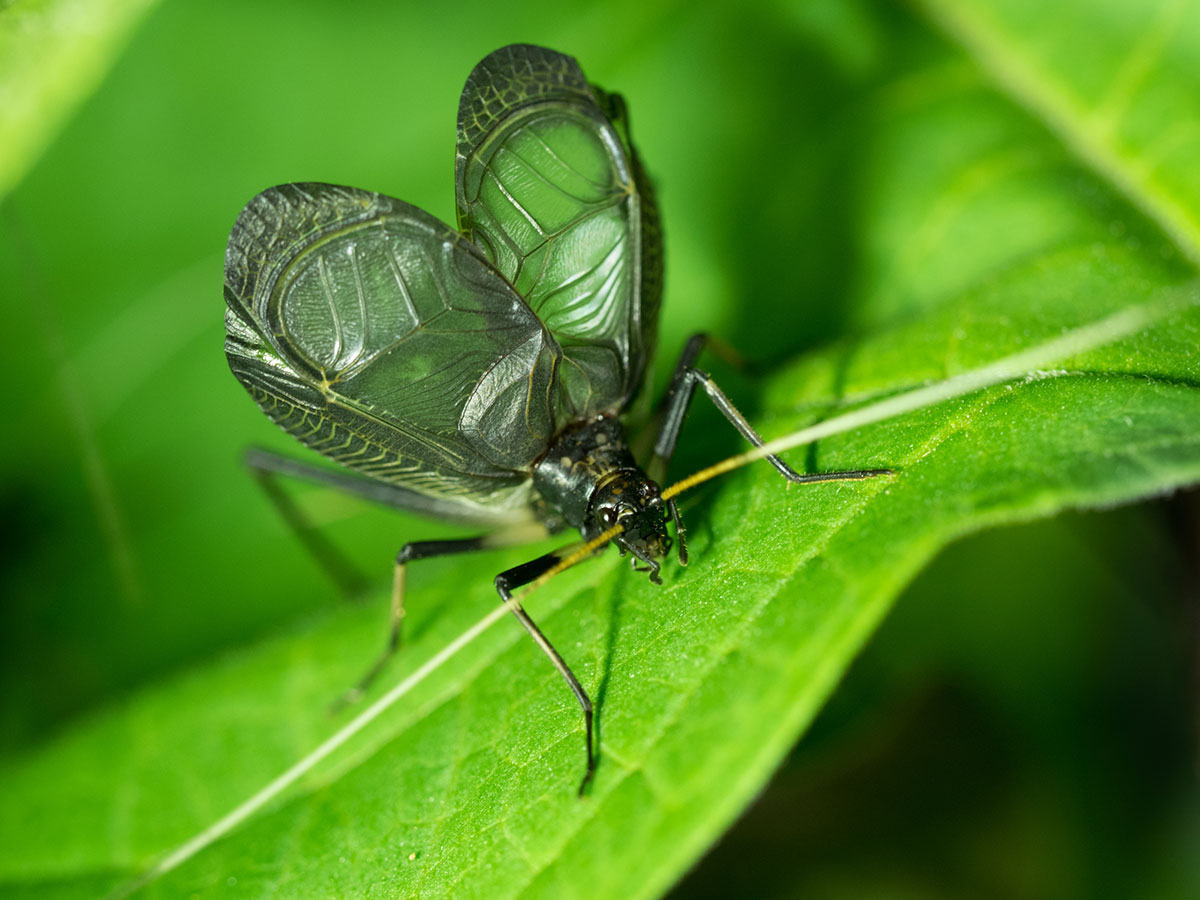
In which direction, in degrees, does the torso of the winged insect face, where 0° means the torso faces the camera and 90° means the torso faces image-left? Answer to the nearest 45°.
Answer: approximately 315°
